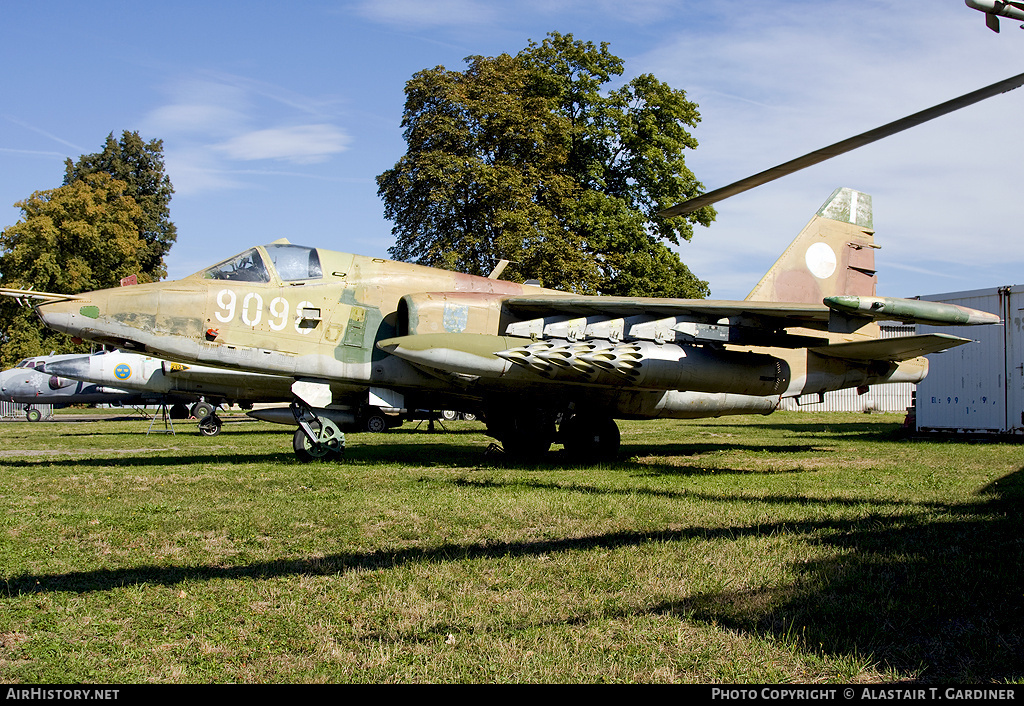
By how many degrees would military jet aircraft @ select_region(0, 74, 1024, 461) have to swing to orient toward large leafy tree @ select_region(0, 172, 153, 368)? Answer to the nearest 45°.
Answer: approximately 90° to its right

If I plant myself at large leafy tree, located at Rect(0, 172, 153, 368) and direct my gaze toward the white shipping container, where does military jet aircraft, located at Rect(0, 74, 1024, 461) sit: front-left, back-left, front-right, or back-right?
front-right

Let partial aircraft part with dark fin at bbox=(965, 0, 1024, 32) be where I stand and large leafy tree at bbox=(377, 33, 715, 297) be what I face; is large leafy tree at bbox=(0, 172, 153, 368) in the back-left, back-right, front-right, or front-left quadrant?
front-left

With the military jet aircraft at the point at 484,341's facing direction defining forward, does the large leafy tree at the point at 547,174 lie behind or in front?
behind

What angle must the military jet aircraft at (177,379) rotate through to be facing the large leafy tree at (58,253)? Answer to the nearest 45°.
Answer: approximately 90° to its right

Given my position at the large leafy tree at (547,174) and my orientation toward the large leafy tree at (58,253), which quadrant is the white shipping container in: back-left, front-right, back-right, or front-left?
back-left

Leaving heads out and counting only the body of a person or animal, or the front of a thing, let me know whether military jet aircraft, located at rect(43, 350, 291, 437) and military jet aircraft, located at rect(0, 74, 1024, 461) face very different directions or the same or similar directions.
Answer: same or similar directions

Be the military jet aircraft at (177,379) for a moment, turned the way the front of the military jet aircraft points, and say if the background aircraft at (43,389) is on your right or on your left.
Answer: on your right

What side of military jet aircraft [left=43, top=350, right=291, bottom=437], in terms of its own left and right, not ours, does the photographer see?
left

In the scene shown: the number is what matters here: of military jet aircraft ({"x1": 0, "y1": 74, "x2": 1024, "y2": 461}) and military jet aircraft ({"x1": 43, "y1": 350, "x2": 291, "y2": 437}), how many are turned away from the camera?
0

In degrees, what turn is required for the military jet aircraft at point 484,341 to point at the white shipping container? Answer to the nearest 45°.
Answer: approximately 180°

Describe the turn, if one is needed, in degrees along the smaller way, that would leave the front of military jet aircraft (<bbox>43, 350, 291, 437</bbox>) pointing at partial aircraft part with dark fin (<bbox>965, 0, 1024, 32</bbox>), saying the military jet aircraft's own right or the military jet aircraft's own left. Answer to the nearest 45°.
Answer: approximately 90° to the military jet aircraft's own left

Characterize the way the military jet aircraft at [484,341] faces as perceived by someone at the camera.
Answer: facing the viewer and to the left of the viewer
